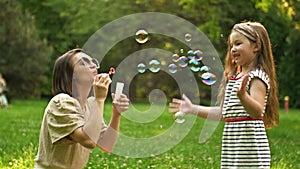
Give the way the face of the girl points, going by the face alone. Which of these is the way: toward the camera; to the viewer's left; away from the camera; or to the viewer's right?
to the viewer's left

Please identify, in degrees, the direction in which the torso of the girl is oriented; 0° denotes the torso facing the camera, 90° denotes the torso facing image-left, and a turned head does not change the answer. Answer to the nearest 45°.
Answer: approximately 45°

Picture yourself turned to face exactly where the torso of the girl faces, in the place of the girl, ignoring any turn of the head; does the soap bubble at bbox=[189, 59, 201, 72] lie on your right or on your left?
on your right

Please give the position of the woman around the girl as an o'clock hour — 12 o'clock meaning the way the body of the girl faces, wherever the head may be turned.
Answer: The woman is roughly at 1 o'clock from the girl.
